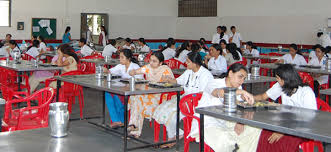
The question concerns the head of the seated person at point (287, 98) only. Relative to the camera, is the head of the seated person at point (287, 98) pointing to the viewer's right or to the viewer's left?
to the viewer's left

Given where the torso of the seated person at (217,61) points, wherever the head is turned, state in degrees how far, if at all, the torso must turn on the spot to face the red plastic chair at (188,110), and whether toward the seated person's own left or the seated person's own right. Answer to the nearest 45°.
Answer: approximately 45° to the seated person's own left

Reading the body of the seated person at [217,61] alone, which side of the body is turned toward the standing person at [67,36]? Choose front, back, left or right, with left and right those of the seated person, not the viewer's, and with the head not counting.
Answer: right

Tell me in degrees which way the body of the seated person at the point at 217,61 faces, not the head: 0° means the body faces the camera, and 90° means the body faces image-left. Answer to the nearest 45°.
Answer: approximately 45°

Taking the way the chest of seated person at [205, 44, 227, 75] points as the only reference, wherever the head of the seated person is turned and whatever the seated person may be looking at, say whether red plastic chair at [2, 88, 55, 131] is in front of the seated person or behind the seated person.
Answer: in front

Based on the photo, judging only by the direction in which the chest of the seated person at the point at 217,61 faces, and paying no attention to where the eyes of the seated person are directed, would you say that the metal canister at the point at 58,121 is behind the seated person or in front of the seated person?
in front

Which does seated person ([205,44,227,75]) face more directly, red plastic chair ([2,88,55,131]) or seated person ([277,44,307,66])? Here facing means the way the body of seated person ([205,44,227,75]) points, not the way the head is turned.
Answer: the red plastic chair

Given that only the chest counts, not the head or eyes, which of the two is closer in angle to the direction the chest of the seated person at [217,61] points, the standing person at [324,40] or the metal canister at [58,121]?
the metal canister

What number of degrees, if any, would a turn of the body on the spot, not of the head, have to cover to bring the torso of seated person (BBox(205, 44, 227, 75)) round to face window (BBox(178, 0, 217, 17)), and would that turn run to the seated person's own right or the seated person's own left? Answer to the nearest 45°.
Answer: approximately 135° to the seated person's own right

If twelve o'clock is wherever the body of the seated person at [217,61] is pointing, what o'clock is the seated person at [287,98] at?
the seated person at [287,98] is roughly at 10 o'clock from the seated person at [217,61].
